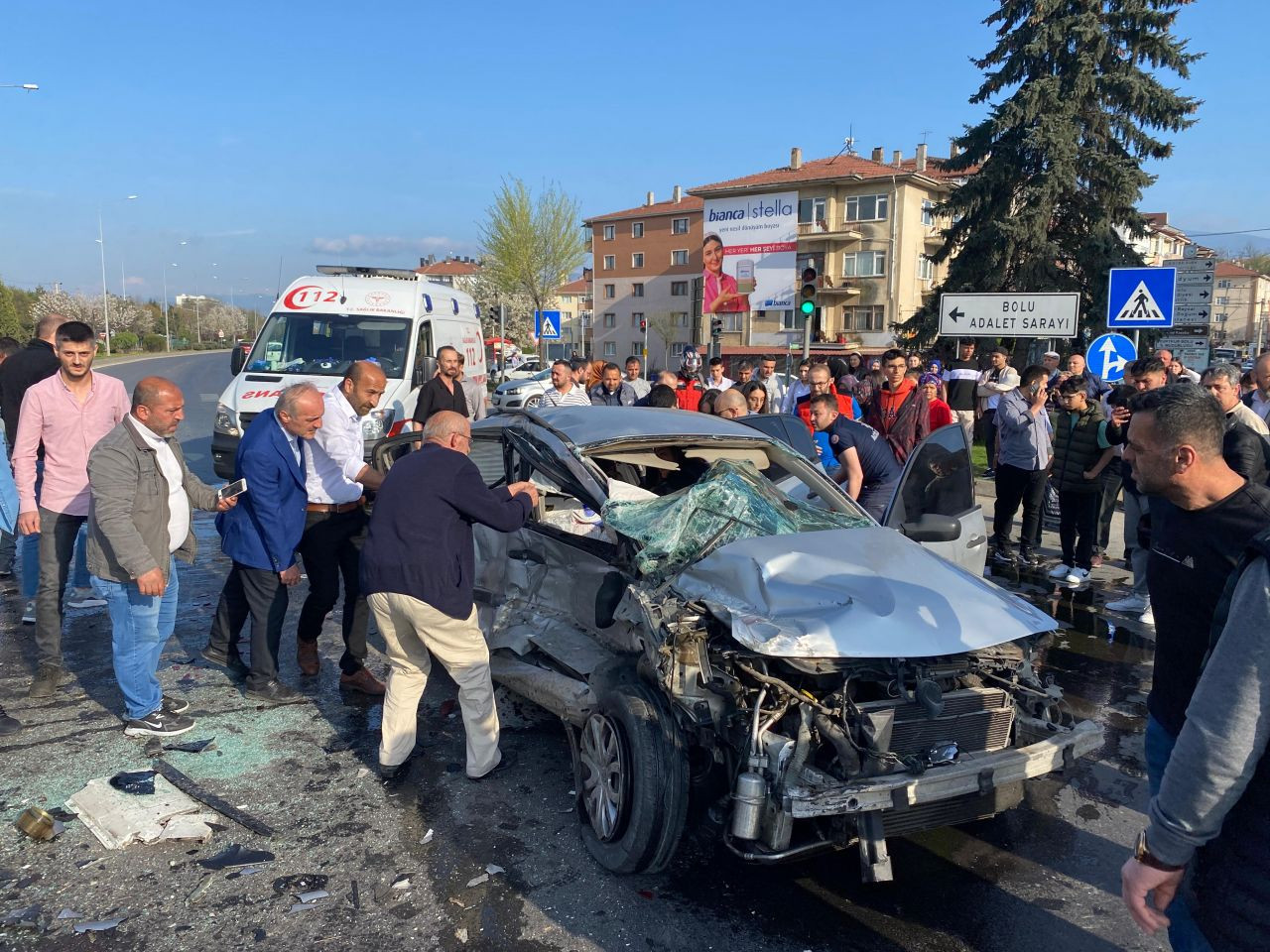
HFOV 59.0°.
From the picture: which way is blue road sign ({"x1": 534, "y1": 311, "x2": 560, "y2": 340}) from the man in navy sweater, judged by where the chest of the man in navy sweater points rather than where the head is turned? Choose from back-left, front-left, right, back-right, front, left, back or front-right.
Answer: front-left

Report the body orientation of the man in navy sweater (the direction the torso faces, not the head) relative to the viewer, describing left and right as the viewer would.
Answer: facing away from the viewer and to the right of the viewer

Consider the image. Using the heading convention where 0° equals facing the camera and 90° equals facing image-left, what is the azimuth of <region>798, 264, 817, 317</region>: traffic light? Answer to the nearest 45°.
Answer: approximately 0°

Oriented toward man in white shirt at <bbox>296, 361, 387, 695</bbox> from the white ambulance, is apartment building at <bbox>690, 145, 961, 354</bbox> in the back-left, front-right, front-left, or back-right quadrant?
back-left

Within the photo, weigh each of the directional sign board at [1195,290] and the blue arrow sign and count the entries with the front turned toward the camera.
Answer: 2

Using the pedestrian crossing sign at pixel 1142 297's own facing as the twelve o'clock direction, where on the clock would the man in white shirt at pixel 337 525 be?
The man in white shirt is roughly at 1 o'clock from the pedestrian crossing sign.

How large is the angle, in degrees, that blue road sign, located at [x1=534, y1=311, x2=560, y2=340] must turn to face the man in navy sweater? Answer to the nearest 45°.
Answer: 0° — it already faces them

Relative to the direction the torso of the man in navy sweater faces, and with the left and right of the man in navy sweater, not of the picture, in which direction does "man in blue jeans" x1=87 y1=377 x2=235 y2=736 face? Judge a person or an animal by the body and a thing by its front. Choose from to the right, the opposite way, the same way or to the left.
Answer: to the right

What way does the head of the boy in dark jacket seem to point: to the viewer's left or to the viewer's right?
to the viewer's left

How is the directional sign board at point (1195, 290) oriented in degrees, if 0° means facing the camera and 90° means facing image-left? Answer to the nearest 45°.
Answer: approximately 0°

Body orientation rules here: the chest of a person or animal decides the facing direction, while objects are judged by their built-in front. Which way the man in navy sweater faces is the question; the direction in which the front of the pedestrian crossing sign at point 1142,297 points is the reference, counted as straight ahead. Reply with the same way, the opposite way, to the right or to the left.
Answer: the opposite way

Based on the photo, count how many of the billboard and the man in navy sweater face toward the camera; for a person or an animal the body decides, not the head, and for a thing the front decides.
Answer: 1
